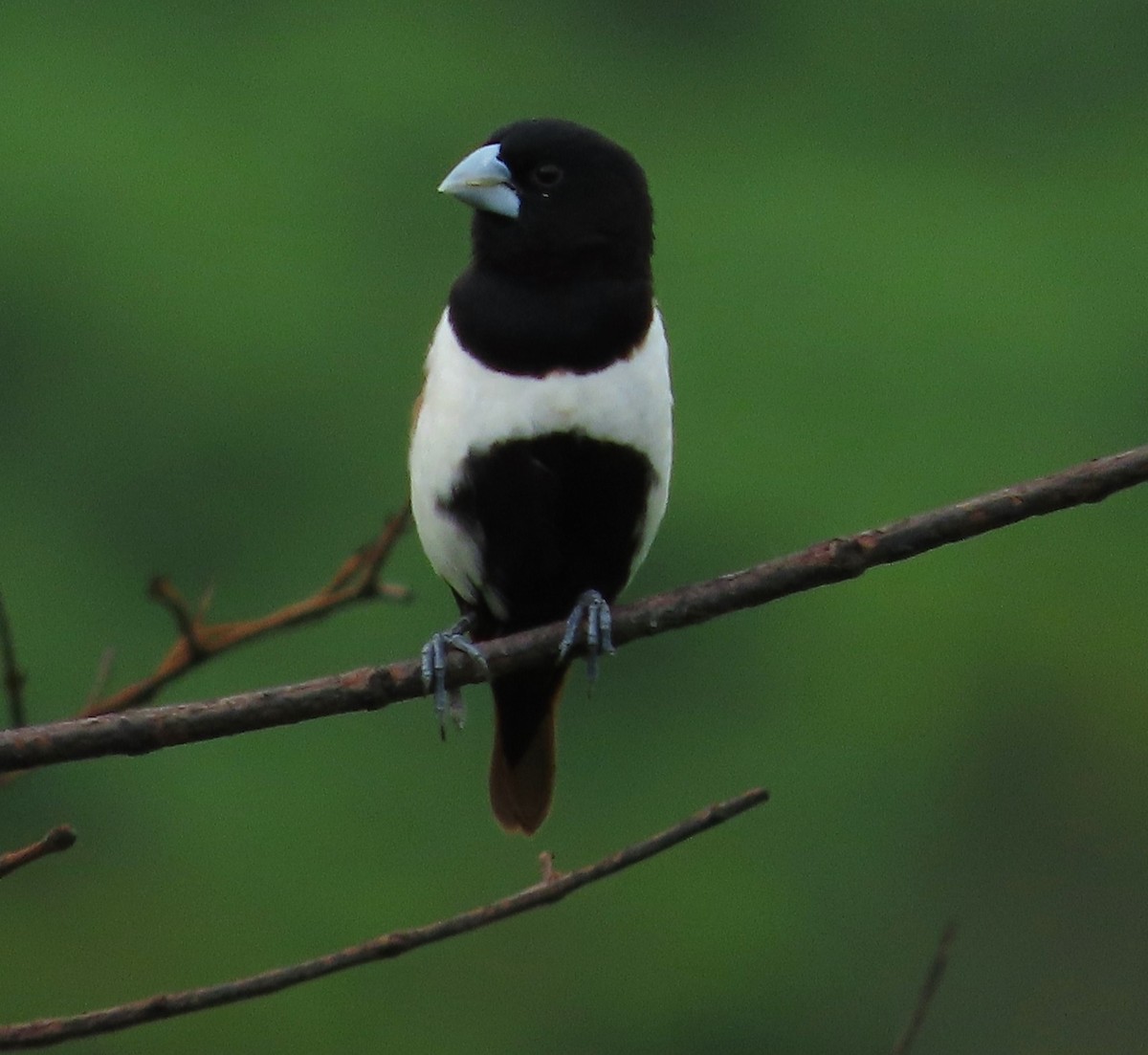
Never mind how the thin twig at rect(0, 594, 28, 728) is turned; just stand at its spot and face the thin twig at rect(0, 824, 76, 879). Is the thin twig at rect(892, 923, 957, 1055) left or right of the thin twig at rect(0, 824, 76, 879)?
left

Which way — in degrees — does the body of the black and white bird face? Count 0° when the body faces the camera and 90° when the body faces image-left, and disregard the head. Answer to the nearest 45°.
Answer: approximately 0°

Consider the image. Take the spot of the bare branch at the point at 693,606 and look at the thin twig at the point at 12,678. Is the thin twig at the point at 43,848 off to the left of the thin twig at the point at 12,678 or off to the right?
left

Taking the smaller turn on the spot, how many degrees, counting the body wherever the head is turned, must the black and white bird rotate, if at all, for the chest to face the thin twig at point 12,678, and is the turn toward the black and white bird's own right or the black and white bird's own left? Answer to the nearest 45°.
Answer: approximately 45° to the black and white bird's own right
